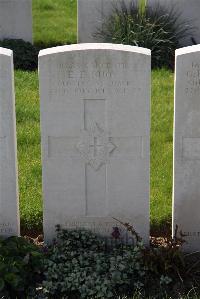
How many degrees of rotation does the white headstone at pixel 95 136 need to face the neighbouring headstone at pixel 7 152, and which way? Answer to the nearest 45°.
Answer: approximately 90° to its right

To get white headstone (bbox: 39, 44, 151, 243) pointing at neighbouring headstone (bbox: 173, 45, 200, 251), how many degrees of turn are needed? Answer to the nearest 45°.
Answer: approximately 90° to its left

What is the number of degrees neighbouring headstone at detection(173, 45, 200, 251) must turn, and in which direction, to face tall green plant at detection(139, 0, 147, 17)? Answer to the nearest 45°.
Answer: approximately 180°

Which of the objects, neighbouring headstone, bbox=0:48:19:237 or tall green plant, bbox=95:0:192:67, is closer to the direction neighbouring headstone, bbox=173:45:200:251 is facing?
the neighbouring headstone

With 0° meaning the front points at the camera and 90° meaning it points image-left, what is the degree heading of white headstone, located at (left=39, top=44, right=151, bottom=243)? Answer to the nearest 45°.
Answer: approximately 0°

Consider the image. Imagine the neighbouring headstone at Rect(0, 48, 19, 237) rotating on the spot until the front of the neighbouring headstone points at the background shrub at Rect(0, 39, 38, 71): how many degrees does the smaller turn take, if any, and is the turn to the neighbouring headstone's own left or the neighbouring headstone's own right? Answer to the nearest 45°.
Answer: approximately 180°

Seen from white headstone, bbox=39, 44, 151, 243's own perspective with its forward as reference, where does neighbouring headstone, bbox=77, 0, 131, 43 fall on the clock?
The neighbouring headstone is roughly at 6 o'clock from the white headstone.

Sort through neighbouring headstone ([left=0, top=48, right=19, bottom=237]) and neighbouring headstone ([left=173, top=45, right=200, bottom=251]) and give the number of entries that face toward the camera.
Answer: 2

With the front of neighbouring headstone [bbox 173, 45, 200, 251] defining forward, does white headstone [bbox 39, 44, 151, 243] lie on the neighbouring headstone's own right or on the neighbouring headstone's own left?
on the neighbouring headstone's own right

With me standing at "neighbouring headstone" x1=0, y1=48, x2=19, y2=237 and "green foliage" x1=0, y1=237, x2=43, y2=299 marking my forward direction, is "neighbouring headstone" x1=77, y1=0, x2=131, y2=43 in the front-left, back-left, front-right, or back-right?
back-left
